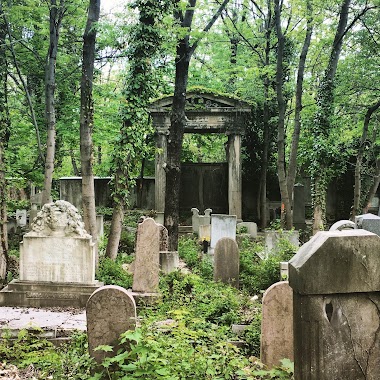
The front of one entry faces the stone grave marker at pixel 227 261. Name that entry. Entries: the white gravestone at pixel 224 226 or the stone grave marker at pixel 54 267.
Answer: the white gravestone

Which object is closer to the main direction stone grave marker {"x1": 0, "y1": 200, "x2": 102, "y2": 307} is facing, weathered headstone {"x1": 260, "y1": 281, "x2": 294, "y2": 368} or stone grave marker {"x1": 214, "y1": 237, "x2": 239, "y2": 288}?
the weathered headstone

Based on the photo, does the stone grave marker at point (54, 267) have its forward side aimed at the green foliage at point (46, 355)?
yes

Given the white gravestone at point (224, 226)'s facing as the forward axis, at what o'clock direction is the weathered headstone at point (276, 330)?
The weathered headstone is roughly at 12 o'clock from the white gravestone.

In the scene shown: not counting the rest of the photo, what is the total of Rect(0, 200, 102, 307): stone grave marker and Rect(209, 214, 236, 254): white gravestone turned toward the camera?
2

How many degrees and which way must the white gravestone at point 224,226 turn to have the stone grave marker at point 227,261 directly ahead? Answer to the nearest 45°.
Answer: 0° — it already faces it

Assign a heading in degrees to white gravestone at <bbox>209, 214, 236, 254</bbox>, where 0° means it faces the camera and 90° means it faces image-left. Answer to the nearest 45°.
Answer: approximately 0°

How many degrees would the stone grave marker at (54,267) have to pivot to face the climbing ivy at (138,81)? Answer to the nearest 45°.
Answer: approximately 135° to its left

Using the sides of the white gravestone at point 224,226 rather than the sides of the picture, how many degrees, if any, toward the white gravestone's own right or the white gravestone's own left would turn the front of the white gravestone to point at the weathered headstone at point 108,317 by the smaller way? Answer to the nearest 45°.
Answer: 0° — it already faces it

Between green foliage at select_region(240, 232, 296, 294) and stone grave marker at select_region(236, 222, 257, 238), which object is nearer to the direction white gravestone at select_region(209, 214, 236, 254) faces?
the green foliage

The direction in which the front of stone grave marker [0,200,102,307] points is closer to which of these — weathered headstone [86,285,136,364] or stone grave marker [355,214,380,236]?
the weathered headstone
